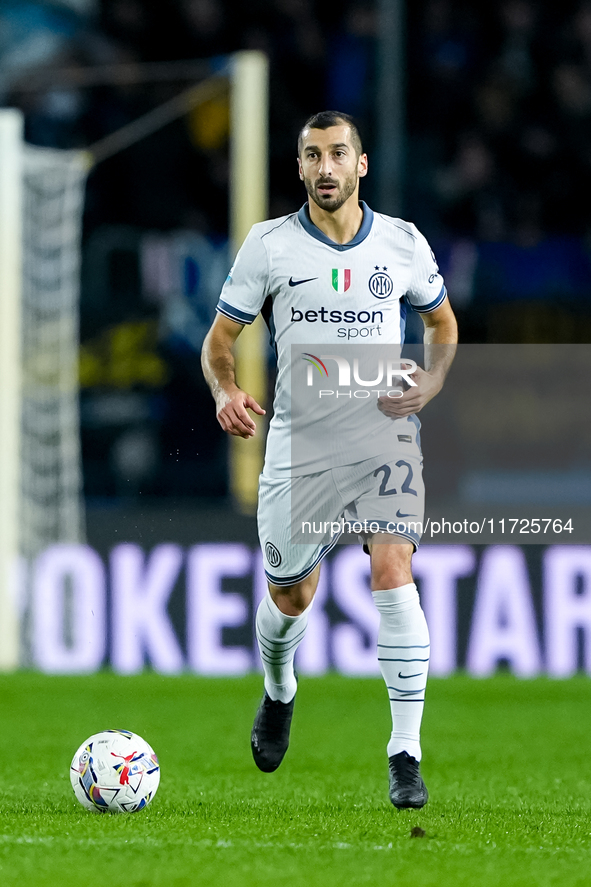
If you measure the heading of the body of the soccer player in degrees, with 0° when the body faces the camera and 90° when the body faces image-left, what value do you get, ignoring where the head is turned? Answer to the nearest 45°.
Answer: approximately 0°
